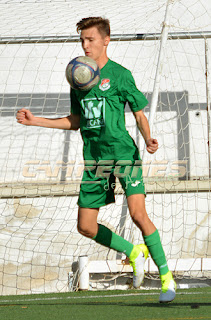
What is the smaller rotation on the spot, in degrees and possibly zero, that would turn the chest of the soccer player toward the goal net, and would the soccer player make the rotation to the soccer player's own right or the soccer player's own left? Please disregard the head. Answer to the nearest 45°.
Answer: approximately 135° to the soccer player's own right

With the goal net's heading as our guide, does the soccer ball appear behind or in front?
in front

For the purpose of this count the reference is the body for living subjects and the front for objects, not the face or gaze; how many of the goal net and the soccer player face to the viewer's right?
0

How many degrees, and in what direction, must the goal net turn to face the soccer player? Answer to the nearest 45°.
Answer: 0° — it already faces them

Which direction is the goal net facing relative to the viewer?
toward the camera

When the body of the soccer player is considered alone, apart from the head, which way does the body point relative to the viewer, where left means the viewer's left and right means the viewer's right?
facing the viewer and to the left of the viewer

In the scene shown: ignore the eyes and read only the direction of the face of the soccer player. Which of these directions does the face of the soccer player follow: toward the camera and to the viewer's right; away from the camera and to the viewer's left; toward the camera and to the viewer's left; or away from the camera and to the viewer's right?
toward the camera and to the viewer's left
